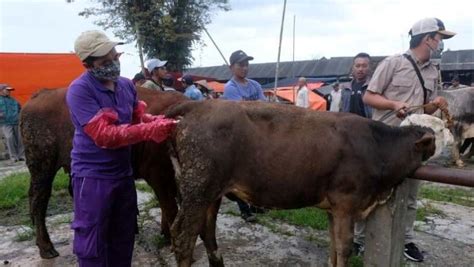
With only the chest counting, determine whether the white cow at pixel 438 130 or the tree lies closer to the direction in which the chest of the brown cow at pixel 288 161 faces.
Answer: the white cow

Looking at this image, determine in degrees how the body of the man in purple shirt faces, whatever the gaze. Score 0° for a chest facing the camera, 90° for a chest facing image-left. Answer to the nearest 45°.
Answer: approximately 315°

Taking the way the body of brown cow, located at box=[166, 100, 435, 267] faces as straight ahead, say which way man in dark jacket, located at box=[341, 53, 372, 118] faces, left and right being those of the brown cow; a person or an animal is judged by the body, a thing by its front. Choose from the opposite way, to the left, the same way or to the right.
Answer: to the right

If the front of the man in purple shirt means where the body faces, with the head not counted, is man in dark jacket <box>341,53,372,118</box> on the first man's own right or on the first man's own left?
on the first man's own left

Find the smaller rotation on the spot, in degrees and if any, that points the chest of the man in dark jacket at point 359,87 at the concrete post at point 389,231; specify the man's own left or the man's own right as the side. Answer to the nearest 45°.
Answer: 0° — they already face it

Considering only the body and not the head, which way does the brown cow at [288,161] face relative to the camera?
to the viewer's right

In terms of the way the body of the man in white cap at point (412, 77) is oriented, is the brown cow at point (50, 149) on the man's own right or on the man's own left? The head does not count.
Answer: on the man's own right

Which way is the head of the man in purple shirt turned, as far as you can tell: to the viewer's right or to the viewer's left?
to the viewer's right
